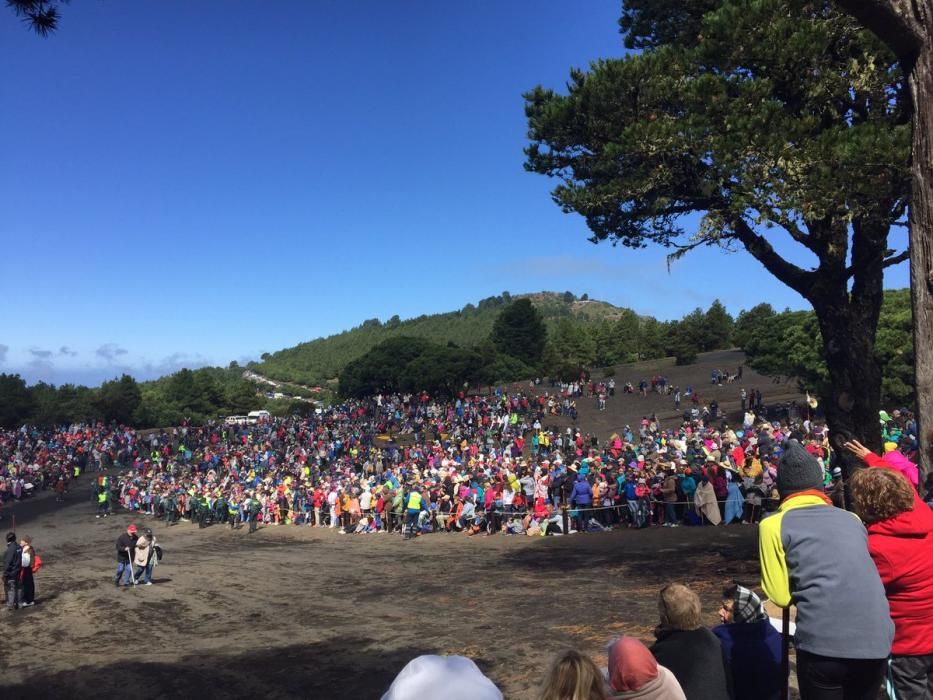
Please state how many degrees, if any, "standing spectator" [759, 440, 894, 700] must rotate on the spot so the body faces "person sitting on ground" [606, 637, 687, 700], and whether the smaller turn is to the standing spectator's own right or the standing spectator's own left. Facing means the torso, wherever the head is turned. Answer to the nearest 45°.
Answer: approximately 45° to the standing spectator's own left

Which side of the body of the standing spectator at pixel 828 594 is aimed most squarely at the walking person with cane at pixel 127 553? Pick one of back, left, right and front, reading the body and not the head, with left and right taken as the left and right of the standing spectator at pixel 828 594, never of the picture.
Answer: front

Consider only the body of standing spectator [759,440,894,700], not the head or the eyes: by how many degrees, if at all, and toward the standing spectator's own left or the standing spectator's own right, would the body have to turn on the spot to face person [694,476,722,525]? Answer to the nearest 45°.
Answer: approximately 45° to the standing spectator's own right

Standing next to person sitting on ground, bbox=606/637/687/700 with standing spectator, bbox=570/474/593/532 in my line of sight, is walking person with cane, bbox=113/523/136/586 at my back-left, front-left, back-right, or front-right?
front-left

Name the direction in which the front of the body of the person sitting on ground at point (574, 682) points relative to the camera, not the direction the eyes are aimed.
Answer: away from the camera

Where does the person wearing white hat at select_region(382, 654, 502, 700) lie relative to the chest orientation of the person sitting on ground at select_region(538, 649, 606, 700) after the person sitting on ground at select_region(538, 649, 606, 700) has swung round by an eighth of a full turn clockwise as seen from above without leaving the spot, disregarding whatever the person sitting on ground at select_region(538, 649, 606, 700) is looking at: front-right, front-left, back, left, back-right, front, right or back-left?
back

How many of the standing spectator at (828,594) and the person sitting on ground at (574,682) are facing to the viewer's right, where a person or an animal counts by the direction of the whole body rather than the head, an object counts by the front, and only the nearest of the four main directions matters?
0

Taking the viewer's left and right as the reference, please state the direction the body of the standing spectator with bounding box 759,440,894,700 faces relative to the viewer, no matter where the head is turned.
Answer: facing away from the viewer and to the left of the viewer

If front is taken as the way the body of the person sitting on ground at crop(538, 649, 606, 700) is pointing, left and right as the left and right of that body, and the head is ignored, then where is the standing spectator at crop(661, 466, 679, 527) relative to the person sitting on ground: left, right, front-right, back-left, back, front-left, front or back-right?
front

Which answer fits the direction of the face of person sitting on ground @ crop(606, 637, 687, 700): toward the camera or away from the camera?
away from the camera

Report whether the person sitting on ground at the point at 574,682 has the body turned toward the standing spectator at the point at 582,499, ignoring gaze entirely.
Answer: yes

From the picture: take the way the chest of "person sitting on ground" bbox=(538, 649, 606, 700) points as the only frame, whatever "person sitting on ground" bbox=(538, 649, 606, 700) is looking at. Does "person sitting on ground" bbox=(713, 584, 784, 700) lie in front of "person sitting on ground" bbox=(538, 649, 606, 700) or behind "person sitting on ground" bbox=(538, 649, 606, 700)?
in front

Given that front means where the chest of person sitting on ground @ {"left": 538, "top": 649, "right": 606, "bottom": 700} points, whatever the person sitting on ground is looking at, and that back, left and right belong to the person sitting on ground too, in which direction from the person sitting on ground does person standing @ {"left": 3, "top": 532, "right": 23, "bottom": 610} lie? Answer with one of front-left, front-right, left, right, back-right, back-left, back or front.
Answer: front-left
